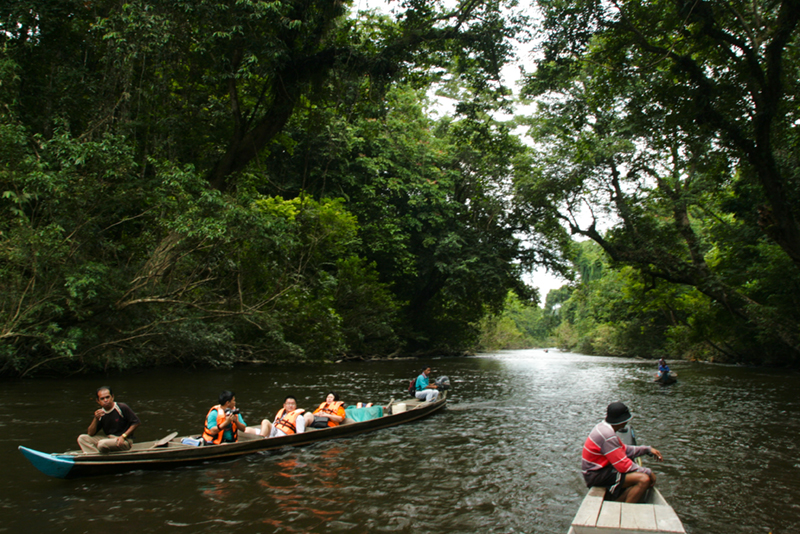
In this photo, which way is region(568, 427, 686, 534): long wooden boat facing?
away from the camera

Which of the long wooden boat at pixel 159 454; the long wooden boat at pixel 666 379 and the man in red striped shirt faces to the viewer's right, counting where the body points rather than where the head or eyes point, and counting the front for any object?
the man in red striped shirt

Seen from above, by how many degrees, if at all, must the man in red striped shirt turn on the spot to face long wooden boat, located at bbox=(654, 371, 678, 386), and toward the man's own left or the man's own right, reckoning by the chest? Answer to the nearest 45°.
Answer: approximately 90° to the man's own left

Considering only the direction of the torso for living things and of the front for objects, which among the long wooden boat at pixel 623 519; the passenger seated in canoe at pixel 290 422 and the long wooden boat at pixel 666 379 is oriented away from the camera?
the long wooden boat at pixel 623 519

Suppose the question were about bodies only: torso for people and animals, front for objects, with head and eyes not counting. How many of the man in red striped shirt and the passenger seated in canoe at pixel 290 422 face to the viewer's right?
1

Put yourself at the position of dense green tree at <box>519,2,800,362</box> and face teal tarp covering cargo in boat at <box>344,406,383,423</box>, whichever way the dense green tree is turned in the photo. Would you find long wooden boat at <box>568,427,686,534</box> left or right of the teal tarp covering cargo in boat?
left

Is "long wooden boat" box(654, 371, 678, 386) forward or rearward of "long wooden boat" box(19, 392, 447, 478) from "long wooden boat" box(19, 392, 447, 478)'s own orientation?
rearward
